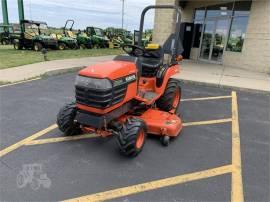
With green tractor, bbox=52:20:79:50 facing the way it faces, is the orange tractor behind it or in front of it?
in front

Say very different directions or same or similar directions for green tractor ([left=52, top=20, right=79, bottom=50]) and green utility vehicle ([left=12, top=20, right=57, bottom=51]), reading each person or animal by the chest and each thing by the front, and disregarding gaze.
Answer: same or similar directions

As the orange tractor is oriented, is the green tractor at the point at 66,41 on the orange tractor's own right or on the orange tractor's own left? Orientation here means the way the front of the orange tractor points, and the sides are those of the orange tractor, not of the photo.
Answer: on the orange tractor's own right

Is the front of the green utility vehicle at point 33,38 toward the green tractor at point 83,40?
no

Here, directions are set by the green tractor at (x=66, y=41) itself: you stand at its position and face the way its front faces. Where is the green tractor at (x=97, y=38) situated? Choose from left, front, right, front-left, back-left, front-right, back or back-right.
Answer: left

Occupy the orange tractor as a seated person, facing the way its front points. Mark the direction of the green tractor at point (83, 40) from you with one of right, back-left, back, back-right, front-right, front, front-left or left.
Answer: back-right

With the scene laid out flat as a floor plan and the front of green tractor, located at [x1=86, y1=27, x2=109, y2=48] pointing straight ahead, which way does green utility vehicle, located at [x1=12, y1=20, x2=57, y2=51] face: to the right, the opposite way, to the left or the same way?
the same way

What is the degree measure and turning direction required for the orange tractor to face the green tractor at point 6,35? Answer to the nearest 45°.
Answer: approximately 90° to its right

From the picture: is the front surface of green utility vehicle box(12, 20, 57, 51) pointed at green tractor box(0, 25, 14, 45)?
no

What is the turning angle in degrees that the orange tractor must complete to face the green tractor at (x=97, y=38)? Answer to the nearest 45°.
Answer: approximately 135° to its right

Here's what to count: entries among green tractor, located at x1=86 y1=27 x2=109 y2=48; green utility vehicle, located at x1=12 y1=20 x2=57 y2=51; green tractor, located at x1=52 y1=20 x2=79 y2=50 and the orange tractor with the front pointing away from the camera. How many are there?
0
